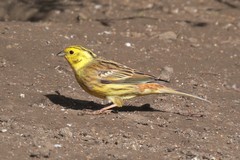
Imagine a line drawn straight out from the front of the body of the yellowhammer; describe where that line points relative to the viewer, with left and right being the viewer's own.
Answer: facing to the left of the viewer
